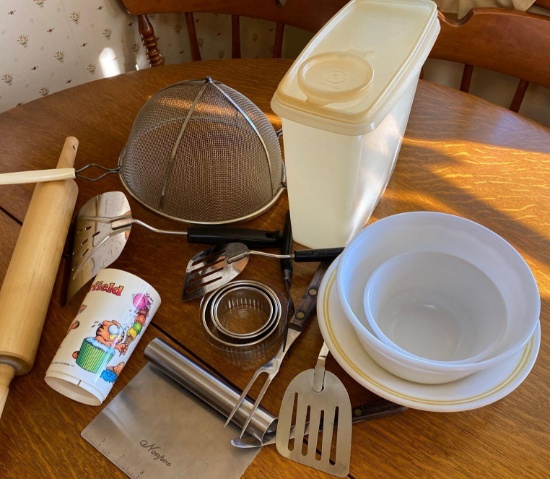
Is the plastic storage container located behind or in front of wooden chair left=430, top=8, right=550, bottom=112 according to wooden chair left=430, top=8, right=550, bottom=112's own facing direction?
in front

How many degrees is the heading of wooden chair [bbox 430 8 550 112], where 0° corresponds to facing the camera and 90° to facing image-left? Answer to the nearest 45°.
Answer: approximately 45°

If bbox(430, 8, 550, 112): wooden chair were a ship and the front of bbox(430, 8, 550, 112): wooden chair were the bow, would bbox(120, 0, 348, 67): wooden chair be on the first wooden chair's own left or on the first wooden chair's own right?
on the first wooden chair's own right

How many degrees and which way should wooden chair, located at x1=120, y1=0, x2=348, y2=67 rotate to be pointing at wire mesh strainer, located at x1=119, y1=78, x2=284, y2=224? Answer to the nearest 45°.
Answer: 0° — it already faces it

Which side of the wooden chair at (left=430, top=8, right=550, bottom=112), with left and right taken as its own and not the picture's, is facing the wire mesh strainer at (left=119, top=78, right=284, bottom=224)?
front

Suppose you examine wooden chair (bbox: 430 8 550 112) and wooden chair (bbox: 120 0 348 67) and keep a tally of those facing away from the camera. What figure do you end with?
0

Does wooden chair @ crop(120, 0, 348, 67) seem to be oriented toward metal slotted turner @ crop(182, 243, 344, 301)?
yes

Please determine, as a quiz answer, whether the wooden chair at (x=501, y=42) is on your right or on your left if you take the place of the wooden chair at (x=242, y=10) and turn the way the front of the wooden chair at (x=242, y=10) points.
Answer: on your left

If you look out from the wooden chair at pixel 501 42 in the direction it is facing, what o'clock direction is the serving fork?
The serving fork is roughly at 11 o'clock from the wooden chair.

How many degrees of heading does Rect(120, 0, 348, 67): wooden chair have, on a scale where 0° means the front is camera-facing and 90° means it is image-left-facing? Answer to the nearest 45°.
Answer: approximately 0°

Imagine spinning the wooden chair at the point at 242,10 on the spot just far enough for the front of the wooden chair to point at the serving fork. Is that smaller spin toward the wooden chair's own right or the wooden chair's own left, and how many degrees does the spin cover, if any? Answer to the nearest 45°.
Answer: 0° — it already faces it
